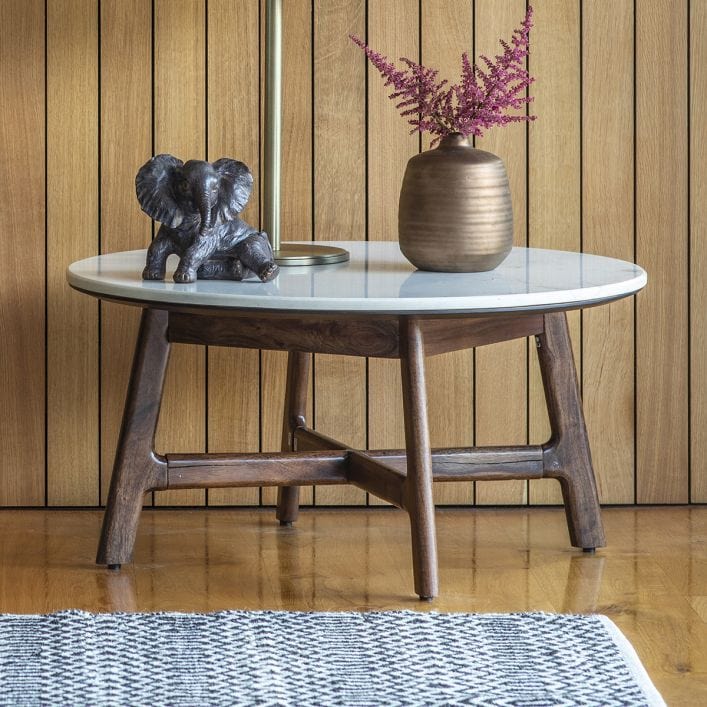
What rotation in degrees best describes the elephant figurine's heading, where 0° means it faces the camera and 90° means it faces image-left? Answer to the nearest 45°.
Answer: approximately 45°
